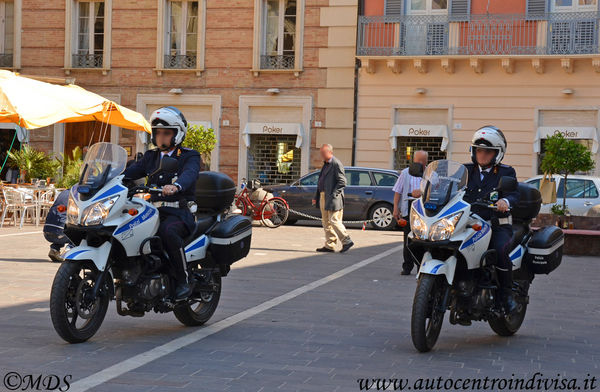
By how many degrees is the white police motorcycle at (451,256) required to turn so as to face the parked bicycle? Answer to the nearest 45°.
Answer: approximately 135° to its right

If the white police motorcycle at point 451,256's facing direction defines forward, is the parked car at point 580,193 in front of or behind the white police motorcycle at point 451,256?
behind

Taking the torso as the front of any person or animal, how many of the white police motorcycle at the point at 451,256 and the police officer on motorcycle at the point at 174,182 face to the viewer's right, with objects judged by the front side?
0

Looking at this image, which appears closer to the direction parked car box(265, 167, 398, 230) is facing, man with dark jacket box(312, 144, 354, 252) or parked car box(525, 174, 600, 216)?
the man with dark jacket

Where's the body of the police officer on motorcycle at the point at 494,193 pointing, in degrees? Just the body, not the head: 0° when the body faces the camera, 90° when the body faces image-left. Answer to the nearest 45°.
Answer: approximately 45°

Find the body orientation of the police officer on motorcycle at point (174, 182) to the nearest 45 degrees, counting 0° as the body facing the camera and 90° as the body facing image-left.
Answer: approximately 45°

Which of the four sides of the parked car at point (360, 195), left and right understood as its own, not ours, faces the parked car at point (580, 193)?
back

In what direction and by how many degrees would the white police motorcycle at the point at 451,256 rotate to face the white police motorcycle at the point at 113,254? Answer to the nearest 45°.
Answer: approximately 45° to its right

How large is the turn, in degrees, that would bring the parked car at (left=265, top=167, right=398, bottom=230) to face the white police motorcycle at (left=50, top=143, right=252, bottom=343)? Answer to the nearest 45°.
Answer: approximately 90° to its left

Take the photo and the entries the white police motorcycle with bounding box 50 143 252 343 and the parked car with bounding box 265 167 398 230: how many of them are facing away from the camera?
0

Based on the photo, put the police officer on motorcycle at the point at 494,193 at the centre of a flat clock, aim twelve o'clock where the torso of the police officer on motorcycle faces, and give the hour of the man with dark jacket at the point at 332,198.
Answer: The man with dark jacket is roughly at 4 o'clock from the police officer on motorcycle.
